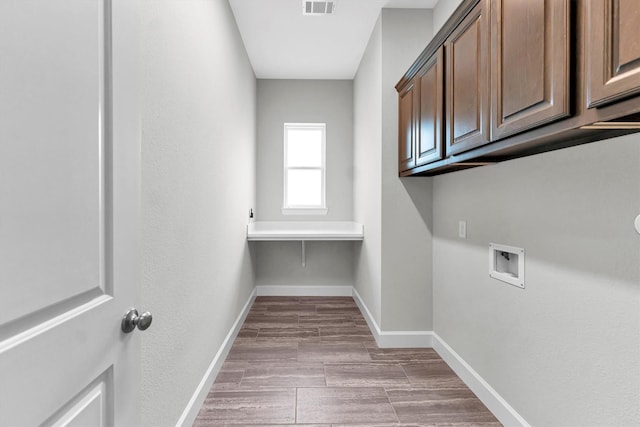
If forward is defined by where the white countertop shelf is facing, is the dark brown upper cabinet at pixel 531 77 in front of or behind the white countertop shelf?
in front

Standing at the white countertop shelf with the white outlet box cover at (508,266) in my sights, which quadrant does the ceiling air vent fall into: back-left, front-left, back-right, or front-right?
front-right

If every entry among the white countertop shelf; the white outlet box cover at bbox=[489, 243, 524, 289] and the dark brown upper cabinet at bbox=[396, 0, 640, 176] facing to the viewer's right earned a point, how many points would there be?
0

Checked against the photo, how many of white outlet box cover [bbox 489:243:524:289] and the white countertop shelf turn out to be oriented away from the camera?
0

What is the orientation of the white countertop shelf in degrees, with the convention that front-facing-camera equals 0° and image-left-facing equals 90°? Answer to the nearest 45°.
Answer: approximately 0°

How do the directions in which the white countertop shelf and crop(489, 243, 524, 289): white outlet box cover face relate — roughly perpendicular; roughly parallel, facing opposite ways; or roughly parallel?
roughly perpendicular

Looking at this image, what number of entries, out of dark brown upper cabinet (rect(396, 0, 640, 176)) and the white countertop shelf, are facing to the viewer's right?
0

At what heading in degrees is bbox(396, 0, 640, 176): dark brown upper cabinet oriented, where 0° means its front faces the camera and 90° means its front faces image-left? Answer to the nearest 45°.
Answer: approximately 45°

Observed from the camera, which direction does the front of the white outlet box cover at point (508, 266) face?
facing the viewer and to the left of the viewer
